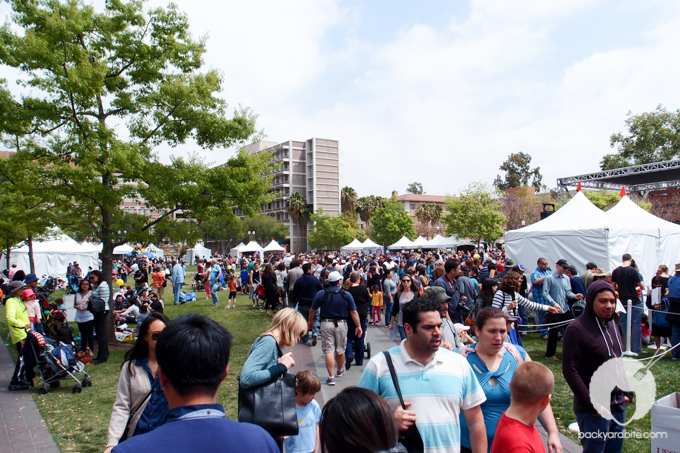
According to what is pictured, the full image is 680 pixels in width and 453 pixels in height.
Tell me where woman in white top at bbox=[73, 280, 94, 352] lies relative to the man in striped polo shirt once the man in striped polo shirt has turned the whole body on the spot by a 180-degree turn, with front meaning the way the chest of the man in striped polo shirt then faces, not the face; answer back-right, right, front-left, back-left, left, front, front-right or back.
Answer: front-left

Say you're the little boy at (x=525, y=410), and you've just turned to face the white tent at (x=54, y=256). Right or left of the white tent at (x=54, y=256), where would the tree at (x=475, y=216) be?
right

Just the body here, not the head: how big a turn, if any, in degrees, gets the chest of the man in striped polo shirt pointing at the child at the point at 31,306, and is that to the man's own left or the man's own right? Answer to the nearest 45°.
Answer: approximately 135° to the man's own right

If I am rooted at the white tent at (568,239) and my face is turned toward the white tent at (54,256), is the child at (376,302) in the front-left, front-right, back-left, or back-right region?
front-left

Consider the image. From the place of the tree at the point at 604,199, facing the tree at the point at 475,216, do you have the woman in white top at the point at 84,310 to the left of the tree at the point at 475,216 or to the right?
left

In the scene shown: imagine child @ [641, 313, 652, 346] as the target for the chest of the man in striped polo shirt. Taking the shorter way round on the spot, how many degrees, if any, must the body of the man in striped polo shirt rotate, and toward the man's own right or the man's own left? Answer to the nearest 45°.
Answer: approximately 135° to the man's own left

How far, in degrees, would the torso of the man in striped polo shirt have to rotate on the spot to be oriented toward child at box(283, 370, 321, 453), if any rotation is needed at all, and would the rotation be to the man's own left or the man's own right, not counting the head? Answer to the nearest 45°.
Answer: approximately 135° to the man's own right

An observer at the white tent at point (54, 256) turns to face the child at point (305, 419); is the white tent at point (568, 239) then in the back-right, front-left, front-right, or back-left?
front-left

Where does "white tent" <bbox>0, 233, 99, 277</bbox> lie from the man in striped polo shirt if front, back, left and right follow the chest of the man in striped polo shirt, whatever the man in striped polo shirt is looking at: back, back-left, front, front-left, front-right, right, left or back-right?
back-right

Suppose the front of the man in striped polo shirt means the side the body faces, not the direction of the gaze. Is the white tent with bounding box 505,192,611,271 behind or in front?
behind

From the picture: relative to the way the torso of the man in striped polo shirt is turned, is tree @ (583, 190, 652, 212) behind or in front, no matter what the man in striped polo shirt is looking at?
behind

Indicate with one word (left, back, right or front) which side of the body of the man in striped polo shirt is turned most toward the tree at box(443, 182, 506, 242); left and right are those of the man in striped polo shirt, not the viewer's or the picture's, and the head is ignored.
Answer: back

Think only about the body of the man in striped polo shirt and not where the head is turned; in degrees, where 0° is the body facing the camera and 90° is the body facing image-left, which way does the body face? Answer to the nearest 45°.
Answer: approximately 0°
